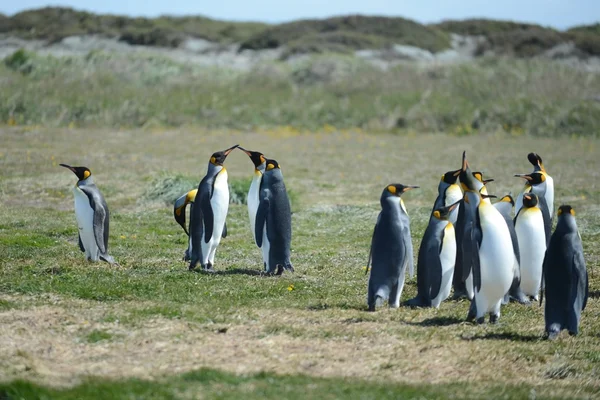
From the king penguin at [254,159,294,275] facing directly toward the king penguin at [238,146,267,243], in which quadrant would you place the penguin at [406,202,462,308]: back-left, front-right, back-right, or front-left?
back-right

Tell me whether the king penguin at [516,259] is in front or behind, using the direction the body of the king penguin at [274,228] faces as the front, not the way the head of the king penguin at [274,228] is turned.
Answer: behind

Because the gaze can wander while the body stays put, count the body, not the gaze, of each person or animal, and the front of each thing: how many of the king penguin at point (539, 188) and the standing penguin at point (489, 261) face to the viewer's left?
1

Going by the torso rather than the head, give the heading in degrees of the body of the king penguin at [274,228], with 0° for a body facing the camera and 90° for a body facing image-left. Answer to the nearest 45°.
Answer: approximately 135°

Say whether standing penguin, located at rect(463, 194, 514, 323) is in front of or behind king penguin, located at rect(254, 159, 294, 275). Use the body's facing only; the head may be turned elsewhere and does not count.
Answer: behind

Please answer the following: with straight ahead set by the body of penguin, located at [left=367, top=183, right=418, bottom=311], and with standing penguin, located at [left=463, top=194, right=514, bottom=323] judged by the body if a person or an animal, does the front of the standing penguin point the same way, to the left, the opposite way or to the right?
to the right

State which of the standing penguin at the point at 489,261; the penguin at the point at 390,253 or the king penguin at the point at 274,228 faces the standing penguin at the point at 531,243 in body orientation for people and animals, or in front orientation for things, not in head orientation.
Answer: the penguin

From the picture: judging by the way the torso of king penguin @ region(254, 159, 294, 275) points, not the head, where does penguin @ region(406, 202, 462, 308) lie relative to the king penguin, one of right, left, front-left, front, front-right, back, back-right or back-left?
back

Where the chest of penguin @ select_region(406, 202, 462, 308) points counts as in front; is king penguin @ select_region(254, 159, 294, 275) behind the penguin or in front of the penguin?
behind

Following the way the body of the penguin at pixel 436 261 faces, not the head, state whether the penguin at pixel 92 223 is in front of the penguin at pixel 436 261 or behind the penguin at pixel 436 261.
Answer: behind

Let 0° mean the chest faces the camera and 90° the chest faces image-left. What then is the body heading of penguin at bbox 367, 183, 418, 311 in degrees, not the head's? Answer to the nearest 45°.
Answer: approximately 225°
